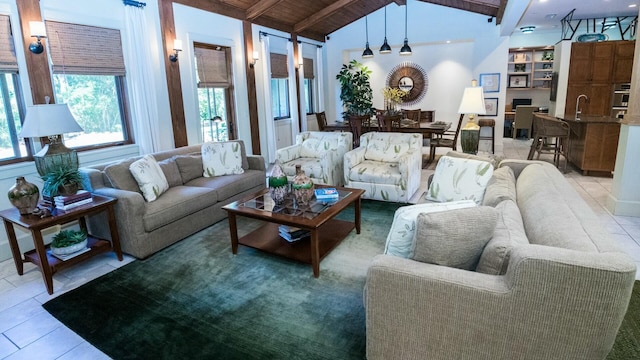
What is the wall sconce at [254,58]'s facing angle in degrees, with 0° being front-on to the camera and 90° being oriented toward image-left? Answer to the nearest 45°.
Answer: approximately 315°

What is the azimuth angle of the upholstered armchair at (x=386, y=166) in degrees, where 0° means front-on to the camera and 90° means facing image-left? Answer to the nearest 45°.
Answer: approximately 45°

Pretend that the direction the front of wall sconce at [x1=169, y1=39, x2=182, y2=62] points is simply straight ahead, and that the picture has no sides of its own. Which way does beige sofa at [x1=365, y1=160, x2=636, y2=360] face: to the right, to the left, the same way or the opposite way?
the opposite way

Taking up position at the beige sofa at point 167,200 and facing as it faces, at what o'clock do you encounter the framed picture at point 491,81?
The framed picture is roughly at 10 o'clock from the beige sofa.

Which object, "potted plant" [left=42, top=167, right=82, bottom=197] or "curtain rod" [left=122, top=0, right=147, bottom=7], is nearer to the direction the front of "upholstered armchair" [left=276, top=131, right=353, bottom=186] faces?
the potted plant

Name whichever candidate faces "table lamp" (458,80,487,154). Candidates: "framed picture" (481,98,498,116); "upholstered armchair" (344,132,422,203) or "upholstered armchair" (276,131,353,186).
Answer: the framed picture

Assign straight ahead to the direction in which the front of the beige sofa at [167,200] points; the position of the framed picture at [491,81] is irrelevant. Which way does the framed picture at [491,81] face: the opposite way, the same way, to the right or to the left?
to the right

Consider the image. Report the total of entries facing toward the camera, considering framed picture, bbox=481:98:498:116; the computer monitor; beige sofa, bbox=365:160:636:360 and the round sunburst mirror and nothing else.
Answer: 3

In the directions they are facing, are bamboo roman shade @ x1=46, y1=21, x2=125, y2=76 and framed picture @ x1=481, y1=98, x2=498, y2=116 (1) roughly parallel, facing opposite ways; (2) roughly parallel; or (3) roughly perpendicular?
roughly perpendicular

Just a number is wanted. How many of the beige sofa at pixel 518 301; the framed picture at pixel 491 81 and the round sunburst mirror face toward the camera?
2

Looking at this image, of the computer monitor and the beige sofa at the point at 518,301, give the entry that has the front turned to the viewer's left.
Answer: the beige sofa

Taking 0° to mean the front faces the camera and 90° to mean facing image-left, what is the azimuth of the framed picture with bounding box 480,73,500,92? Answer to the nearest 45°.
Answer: approximately 0°

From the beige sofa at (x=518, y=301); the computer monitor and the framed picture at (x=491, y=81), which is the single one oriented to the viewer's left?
the beige sofa

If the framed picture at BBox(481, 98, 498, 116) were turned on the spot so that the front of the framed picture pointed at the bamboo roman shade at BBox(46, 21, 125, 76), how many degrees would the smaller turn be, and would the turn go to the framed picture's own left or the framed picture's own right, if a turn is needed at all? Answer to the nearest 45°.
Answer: approximately 45° to the framed picture's own right

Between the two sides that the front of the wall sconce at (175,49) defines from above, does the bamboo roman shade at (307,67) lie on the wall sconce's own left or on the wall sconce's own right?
on the wall sconce's own left

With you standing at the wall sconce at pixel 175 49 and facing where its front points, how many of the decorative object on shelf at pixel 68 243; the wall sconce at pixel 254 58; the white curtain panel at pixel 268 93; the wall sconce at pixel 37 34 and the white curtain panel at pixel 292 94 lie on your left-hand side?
3
